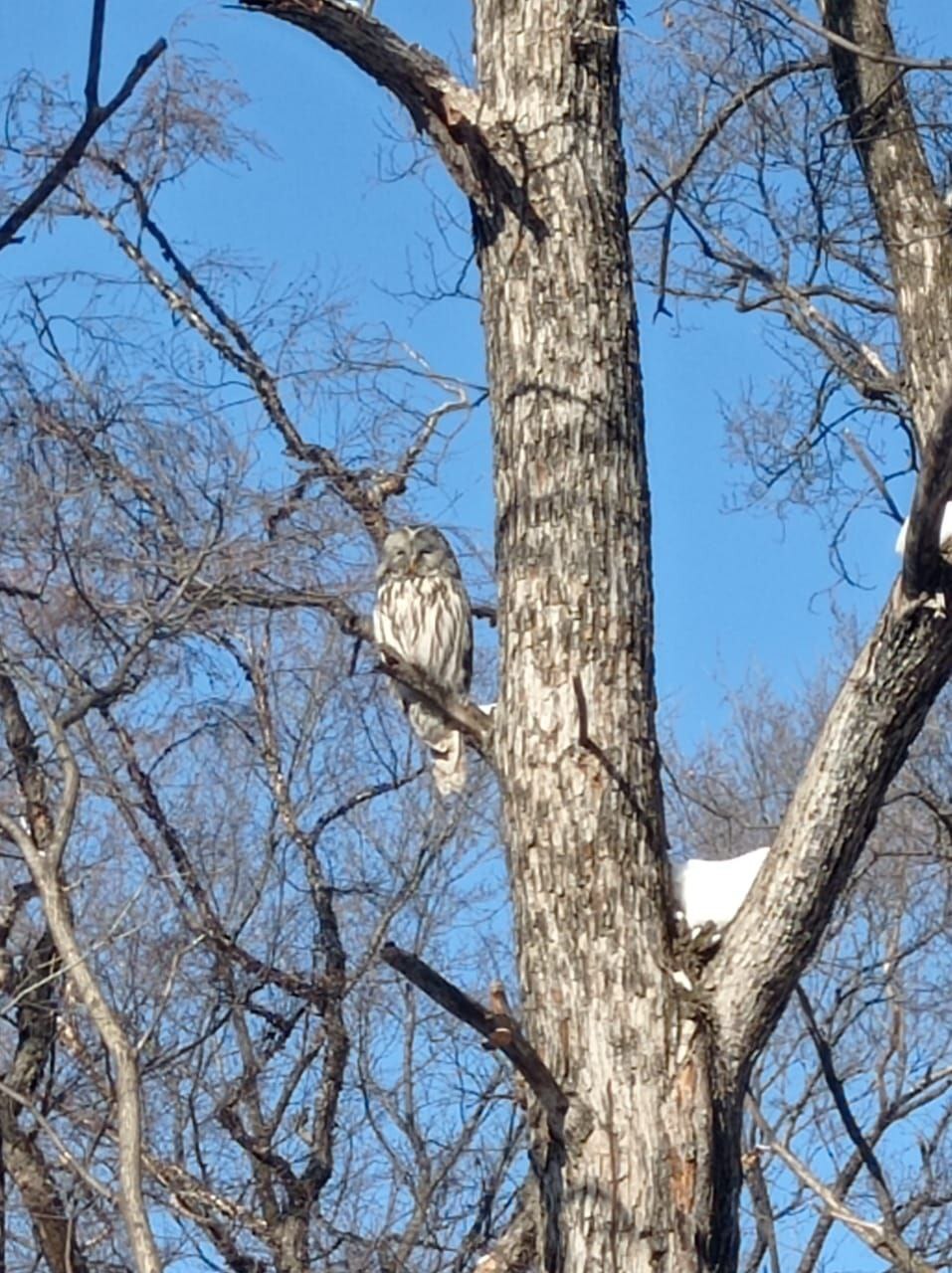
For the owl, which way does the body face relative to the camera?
toward the camera

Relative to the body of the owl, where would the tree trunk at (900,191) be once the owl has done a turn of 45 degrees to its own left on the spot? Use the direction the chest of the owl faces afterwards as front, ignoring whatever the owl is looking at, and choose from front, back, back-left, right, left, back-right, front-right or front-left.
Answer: front
